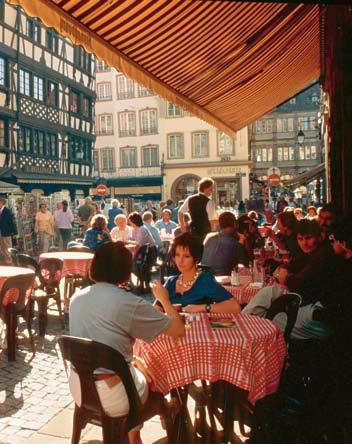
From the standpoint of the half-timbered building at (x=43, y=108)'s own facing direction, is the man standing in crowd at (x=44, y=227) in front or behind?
in front

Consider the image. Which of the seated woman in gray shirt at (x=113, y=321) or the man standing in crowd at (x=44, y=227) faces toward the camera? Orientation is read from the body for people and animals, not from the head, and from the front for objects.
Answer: the man standing in crowd

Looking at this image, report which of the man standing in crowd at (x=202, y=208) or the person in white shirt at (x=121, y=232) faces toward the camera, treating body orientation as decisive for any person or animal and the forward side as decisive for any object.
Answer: the person in white shirt

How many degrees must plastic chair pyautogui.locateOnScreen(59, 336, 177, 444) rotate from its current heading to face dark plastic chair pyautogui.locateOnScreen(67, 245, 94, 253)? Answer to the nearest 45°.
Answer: approximately 45° to its left

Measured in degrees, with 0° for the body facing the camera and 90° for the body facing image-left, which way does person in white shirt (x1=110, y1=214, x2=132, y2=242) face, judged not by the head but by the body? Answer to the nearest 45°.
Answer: approximately 0°

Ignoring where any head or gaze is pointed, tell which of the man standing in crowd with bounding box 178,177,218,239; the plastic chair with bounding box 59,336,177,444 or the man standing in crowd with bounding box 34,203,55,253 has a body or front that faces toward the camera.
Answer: the man standing in crowd with bounding box 34,203,55,253

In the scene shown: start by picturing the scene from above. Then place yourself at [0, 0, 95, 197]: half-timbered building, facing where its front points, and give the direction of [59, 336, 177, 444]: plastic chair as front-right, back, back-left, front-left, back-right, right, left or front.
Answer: front-right

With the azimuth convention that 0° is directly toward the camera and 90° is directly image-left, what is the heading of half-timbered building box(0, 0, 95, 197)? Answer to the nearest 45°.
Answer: approximately 315°

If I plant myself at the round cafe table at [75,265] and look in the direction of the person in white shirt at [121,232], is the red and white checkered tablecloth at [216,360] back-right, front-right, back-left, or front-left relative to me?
back-right

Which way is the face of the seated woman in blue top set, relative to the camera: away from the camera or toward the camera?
toward the camera

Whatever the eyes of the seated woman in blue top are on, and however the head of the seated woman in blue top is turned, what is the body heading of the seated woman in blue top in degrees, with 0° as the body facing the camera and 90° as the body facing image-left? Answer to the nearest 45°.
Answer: approximately 45°

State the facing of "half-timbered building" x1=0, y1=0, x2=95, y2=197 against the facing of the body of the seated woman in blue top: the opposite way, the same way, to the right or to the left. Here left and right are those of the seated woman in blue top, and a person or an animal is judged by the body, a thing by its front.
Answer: to the left

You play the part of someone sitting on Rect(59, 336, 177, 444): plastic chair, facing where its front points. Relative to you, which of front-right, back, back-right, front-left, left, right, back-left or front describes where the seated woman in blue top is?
front

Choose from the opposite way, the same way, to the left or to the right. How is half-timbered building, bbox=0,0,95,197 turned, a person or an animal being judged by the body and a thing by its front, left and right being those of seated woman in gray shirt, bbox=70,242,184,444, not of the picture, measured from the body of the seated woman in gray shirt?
to the right

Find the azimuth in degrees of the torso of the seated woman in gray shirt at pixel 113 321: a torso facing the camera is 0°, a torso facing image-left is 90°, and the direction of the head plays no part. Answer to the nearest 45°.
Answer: approximately 225°

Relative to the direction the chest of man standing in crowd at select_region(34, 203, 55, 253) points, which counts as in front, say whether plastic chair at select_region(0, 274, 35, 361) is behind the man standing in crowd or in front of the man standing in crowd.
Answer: in front

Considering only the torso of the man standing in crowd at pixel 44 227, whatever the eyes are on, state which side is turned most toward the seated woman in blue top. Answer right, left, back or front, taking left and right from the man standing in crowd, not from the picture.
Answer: front

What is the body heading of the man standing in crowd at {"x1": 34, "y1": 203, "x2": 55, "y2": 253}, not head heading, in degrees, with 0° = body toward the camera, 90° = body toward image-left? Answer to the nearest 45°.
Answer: approximately 0°
